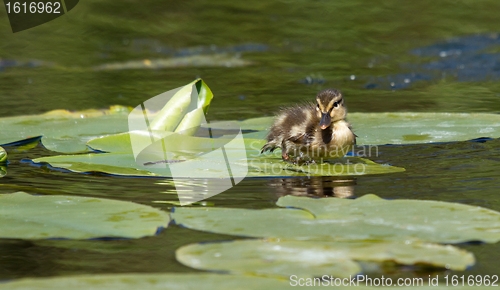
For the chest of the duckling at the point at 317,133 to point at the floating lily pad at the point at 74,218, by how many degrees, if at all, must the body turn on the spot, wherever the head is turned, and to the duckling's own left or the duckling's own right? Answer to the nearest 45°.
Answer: approximately 90° to the duckling's own right

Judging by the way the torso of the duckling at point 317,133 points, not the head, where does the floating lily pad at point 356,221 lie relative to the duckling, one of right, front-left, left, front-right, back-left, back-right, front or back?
front-right

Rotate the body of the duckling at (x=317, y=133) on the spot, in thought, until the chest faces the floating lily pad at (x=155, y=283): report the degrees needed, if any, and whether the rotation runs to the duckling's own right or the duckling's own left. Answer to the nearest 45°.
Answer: approximately 45° to the duckling's own right

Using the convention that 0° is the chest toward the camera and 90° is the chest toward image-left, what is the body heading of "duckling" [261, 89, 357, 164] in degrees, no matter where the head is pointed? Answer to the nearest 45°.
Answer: approximately 315°

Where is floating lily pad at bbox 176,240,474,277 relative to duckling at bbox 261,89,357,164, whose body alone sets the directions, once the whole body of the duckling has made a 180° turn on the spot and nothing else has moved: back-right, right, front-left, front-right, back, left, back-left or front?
back-left

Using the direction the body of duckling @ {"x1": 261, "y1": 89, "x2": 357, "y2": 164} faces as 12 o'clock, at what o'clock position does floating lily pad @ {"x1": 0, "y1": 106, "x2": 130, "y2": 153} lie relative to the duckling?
The floating lily pad is roughly at 5 o'clock from the duckling.
